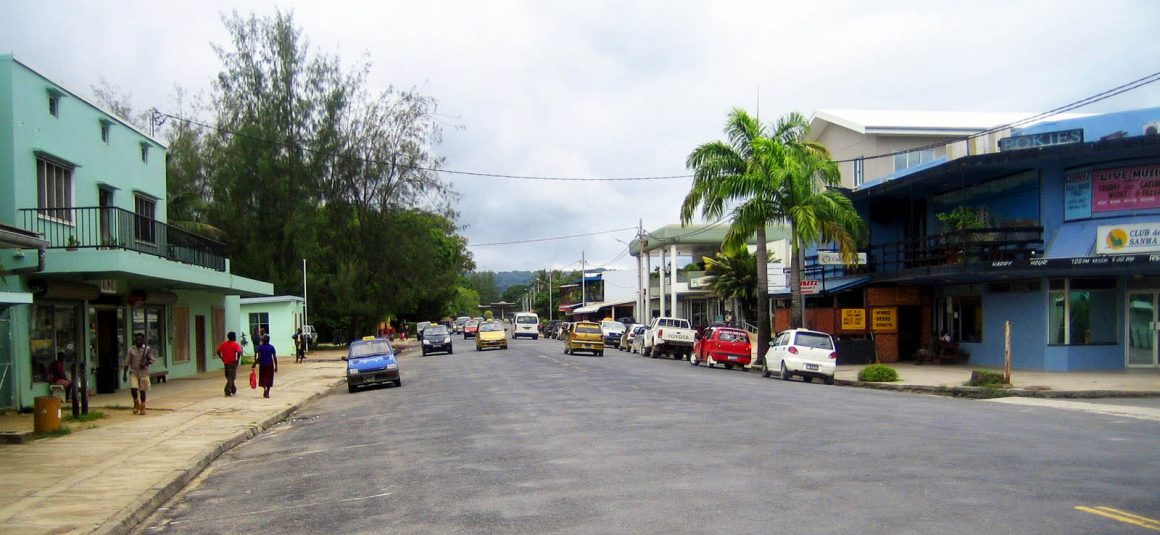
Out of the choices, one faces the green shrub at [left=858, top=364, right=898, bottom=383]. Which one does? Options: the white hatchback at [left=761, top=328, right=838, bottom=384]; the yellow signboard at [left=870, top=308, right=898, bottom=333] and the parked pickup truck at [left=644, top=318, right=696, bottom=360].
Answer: the yellow signboard

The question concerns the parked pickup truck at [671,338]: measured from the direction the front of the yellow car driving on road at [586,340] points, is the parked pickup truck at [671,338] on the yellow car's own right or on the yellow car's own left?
on the yellow car's own right

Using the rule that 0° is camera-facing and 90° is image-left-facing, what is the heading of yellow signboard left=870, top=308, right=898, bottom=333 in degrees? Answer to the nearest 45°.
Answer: approximately 0°

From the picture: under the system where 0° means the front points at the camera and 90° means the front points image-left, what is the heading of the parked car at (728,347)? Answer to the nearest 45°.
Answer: approximately 135°

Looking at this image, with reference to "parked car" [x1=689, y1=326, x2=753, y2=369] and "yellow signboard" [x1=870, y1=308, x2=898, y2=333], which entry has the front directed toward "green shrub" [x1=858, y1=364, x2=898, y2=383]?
the yellow signboard

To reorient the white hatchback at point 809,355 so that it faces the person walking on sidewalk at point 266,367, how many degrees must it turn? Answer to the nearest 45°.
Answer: approximately 90° to its left

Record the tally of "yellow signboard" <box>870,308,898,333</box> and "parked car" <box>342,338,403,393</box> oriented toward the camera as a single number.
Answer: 2

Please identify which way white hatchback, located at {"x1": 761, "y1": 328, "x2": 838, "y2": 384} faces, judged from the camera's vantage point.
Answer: facing away from the viewer and to the left of the viewer

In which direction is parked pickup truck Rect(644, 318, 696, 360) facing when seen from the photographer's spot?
facing away from the viewer and to the left of the viewer
